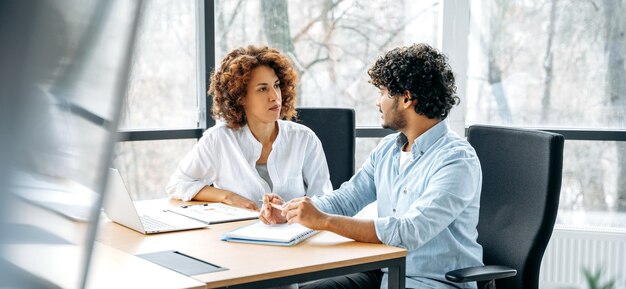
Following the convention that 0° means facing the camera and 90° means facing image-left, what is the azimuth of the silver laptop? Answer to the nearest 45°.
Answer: approximately 225°

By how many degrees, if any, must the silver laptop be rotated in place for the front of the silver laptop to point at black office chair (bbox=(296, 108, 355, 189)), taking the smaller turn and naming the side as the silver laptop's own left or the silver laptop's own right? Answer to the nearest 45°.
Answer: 0° — it already faces it

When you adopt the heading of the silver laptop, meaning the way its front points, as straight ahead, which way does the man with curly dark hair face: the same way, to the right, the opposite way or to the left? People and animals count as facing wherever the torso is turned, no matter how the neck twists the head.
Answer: the opposite way

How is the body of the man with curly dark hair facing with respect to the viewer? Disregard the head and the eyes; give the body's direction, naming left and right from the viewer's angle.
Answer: facing the viewer and to the left of the viewer

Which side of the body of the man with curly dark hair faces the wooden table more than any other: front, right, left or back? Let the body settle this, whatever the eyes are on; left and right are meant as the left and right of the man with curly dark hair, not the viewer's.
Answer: front

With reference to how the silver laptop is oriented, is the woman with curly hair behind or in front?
in front

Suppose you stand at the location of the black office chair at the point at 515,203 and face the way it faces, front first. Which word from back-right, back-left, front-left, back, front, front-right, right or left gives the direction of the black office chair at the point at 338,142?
right

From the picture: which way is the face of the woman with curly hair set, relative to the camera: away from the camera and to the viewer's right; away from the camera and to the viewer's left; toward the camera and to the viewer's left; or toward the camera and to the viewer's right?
toward the camera and to the viewer's right

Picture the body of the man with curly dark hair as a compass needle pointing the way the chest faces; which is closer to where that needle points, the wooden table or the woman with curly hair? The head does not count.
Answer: the wooden table
